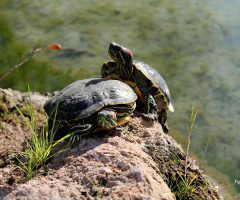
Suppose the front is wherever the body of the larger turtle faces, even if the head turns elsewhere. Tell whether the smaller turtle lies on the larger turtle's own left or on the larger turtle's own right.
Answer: on the larger turtle's own left

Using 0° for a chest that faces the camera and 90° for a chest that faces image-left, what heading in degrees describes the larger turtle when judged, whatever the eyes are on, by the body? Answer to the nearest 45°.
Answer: approximately 315°

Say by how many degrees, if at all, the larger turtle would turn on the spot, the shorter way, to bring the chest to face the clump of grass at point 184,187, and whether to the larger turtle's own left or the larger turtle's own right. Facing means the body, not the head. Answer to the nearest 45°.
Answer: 0° — it already faces it

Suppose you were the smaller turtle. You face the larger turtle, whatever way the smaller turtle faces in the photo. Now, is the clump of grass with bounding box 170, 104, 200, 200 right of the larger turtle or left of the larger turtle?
left

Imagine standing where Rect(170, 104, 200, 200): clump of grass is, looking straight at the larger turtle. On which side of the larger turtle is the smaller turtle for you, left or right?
right
